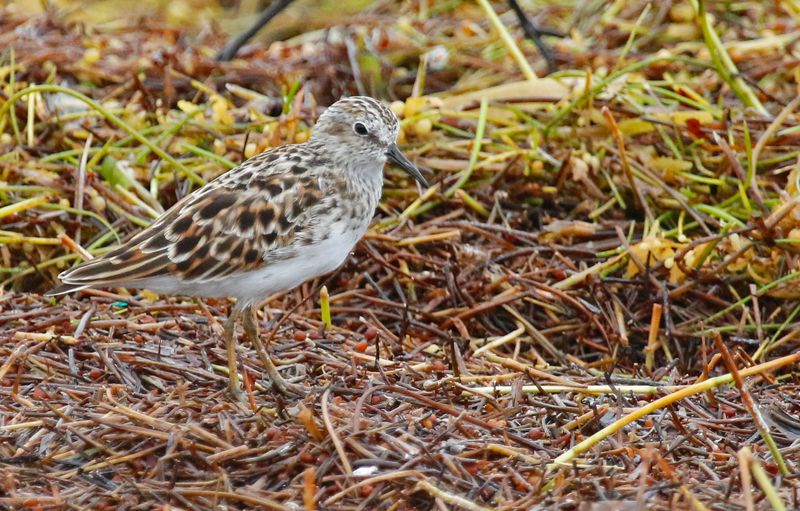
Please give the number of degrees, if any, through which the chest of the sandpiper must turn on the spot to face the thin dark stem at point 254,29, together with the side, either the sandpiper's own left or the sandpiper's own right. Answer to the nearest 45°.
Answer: approximately 90° to the sandpiper's own left

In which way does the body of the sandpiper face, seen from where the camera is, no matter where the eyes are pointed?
to the viewer's right
